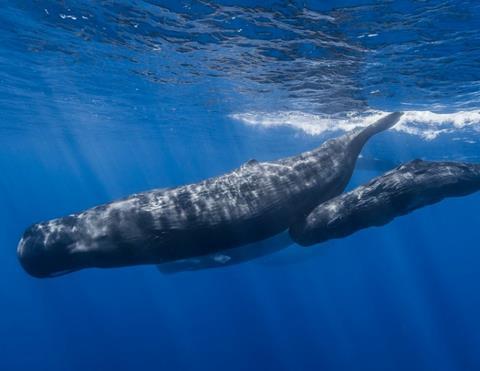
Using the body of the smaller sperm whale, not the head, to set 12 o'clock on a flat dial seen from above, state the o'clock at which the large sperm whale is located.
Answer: The large sperm whale is roughly at 11 o'clock from the smaller sperm whale.

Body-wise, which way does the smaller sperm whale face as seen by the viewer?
to the viewer's left

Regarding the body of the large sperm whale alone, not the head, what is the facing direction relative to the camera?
to the viewer's left

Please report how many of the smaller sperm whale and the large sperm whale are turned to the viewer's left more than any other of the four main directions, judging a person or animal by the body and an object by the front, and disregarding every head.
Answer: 2

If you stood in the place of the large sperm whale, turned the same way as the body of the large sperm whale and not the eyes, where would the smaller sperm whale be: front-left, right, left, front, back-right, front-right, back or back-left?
back
